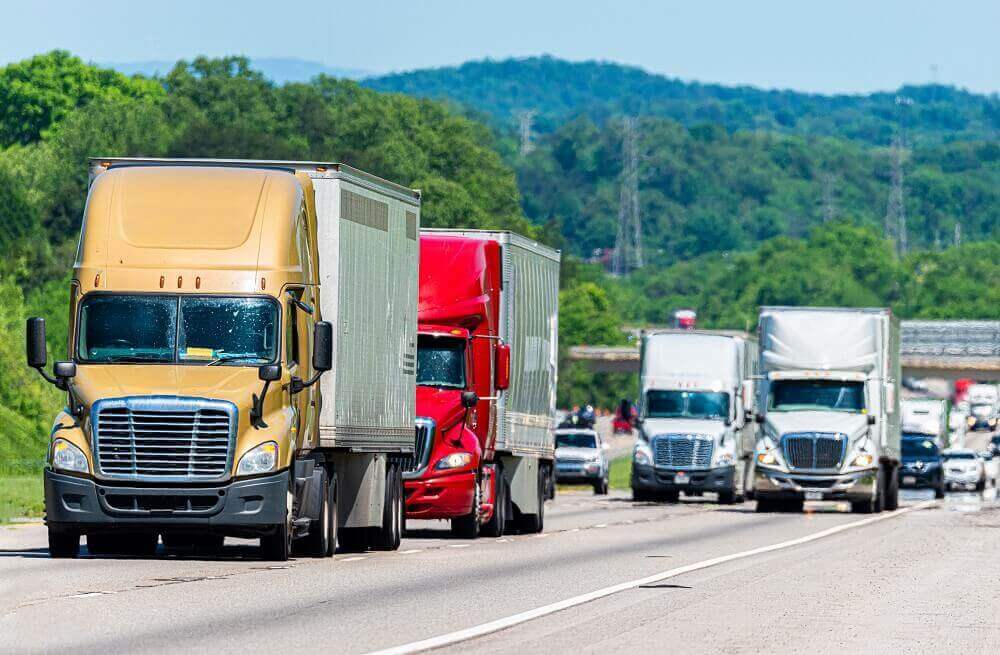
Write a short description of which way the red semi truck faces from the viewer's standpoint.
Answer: facing the viewer

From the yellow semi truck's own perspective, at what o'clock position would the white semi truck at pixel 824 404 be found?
The white semi truck is roughly at 7 o'clock from the yellow semi truck.

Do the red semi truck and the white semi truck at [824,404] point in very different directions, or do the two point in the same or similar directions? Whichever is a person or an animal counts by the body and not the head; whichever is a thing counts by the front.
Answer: same or similar directions

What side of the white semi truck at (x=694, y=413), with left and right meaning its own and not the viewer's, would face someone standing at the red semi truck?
front

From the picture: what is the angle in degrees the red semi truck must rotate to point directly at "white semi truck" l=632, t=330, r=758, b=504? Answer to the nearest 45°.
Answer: approximately 180°

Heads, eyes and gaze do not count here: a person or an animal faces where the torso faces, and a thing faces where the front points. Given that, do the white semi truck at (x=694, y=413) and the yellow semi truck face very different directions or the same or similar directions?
same or similar directions

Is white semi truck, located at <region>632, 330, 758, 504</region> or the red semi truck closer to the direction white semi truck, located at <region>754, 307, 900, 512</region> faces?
the red semi truck

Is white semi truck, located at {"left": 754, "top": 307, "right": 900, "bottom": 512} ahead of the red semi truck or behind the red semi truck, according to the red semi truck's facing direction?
behind

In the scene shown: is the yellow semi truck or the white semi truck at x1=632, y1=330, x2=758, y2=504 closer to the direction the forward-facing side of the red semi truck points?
the yellow semi truck

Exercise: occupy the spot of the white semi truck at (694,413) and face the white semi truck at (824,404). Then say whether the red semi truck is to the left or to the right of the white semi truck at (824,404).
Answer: right

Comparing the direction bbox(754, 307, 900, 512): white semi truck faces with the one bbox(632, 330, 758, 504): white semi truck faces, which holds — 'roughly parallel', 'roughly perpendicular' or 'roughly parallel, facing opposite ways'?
roughly parallel

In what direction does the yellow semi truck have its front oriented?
toward the camera

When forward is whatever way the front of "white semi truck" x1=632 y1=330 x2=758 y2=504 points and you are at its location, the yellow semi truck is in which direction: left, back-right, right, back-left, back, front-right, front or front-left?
front

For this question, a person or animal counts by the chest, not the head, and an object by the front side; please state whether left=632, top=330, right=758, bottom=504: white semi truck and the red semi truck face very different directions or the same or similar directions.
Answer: same or similar directions
